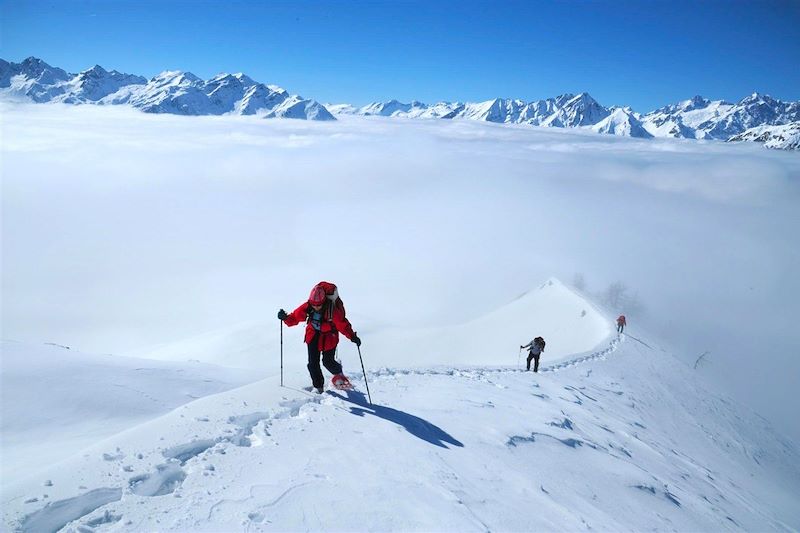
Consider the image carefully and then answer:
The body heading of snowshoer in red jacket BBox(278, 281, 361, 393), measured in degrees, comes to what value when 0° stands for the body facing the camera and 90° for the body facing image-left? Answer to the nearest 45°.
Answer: approximately 45°
